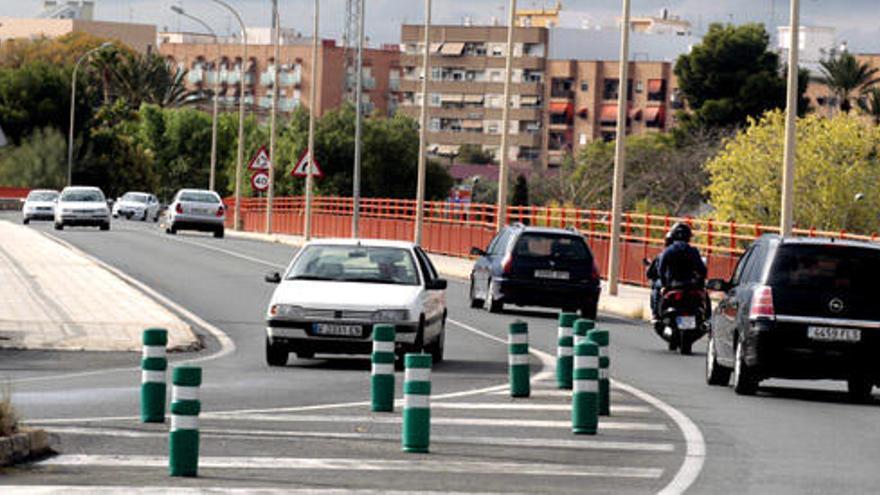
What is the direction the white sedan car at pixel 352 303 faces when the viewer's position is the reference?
facing the viewer

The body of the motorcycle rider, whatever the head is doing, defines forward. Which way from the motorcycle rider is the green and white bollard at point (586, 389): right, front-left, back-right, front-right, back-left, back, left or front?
back

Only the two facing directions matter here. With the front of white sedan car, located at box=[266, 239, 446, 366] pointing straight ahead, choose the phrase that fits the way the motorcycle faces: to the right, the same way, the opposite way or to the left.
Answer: the opposite way

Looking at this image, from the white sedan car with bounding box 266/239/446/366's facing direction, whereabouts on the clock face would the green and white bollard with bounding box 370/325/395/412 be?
The green and white bollard is roughly at 12 o'clock from the white sedan car.

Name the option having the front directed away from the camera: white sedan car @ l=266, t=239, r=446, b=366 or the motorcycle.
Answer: the motorcycle

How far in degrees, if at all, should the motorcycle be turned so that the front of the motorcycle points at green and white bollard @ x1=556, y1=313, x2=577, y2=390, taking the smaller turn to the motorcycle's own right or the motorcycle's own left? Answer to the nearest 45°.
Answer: approximately 180°

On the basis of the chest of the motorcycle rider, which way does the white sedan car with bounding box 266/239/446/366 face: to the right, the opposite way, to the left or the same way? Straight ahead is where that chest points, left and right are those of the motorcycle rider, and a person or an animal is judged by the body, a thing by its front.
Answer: the opposite way

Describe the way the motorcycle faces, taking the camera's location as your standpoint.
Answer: facing away from the viewer

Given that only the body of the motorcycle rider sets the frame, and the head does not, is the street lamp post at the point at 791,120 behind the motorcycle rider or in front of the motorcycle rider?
in front

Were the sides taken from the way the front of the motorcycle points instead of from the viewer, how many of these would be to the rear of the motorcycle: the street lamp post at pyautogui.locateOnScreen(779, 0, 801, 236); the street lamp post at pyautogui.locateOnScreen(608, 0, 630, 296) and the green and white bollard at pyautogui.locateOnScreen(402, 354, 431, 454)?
1

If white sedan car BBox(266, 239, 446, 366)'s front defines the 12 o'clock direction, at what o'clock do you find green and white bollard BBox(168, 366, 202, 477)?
The green and white bollard is roughly at 12 o'clock from the white sedan car.

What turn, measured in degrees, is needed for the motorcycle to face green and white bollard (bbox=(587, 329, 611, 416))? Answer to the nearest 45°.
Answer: approximately 180°

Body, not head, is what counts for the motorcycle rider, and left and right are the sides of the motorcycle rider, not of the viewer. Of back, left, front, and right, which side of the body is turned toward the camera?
back
